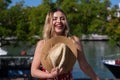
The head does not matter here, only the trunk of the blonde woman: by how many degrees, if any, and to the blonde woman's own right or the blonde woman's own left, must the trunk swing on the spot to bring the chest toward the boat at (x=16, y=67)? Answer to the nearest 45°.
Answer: approximately 180°

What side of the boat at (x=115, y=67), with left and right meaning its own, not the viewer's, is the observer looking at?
left

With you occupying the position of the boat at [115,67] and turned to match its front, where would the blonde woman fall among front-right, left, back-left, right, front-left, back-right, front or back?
left

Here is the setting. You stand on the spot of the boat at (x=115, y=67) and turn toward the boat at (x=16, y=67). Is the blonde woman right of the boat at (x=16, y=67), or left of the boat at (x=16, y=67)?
left

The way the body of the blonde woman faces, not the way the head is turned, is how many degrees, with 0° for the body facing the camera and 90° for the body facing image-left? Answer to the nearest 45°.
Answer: approximately 0°

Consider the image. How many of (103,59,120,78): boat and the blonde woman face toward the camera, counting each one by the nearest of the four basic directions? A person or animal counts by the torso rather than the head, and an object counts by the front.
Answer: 1

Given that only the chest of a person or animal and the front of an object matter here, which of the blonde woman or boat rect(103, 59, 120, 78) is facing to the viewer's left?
the boat
